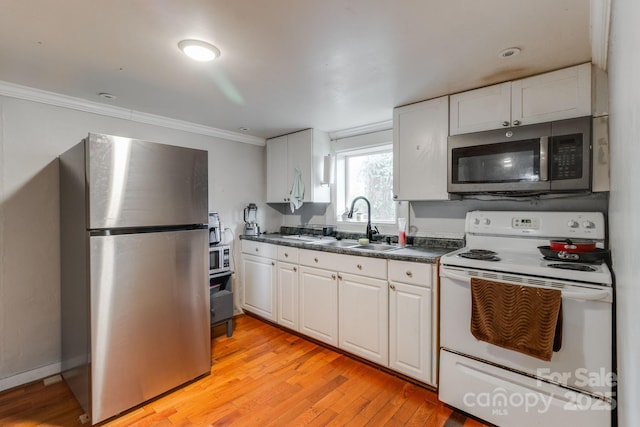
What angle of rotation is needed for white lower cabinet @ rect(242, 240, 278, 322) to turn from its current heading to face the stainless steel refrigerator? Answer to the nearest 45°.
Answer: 0° — it already faces it

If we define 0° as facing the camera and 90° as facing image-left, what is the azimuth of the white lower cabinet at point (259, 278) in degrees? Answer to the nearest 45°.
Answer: approximately 45°

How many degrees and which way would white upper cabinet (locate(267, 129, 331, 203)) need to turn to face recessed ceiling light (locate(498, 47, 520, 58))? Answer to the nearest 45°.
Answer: approximately 90° to its left

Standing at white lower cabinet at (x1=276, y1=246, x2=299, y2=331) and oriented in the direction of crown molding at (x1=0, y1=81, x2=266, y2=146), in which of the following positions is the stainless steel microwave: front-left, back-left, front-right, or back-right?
back-left

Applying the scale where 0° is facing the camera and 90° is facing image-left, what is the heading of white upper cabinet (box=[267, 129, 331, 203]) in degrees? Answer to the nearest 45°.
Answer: approximately 45°
